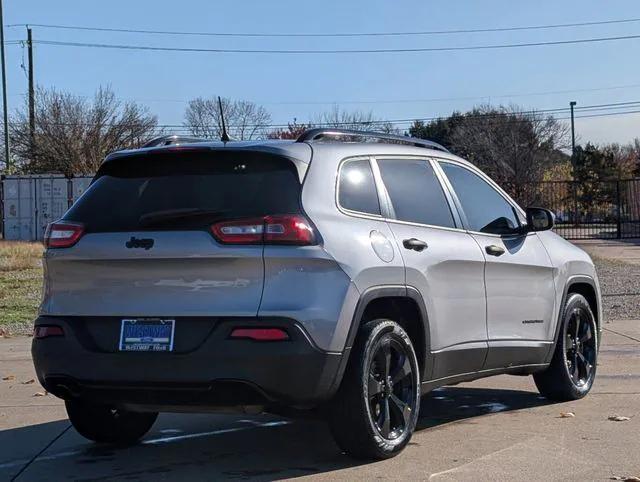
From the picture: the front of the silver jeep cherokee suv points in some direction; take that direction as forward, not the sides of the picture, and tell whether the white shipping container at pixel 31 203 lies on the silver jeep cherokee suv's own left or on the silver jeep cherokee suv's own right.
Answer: on the silver jeep cherokee suv's own left

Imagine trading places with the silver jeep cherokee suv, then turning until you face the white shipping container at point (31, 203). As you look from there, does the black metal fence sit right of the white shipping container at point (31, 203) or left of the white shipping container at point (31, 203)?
right

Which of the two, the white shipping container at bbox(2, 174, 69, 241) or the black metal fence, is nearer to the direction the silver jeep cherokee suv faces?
the black metal fence

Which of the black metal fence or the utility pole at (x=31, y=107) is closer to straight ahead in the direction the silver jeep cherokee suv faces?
the black metal fence

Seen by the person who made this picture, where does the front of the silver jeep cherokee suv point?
facing away from the viewer and to the right of the viewer
